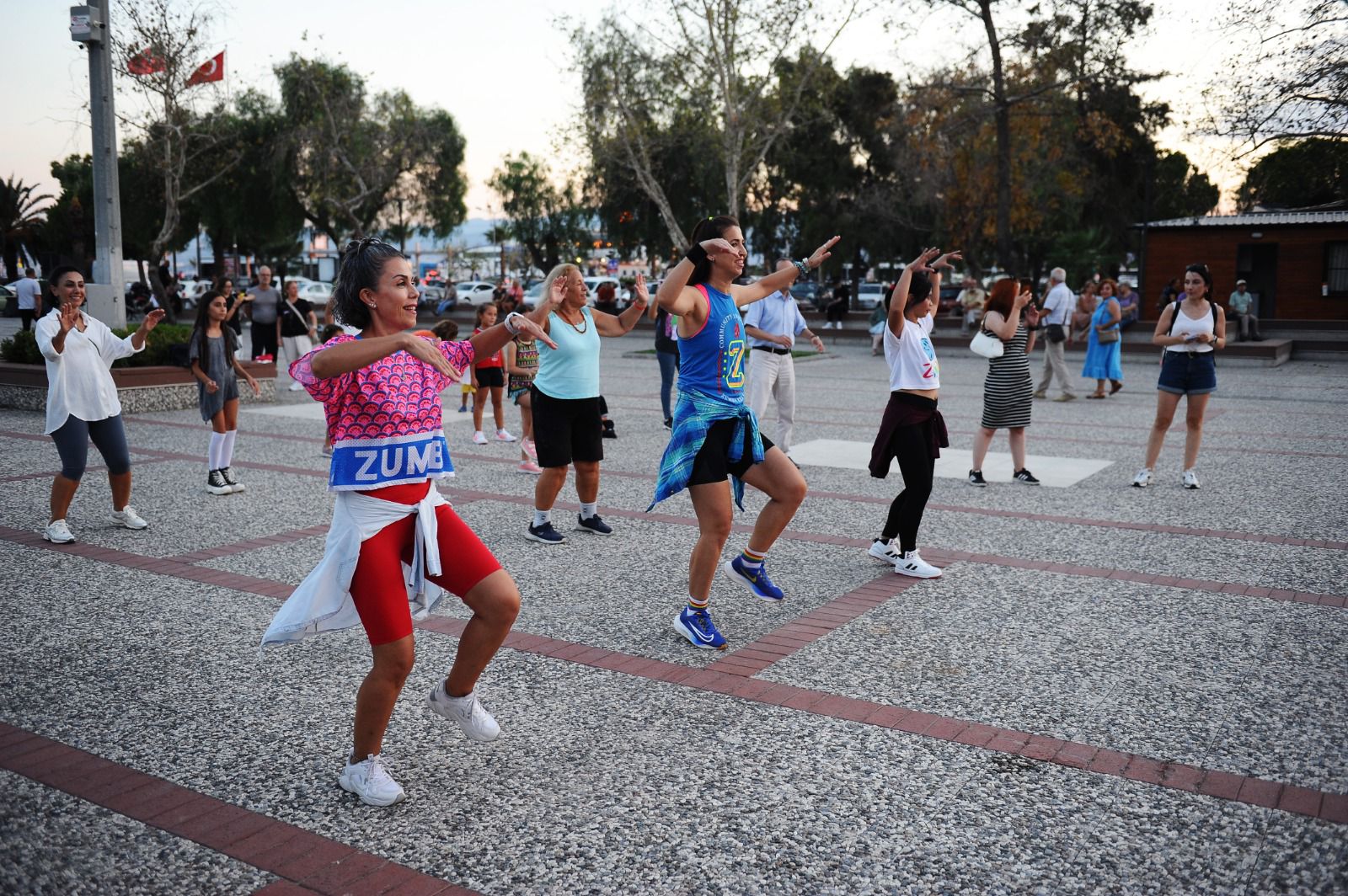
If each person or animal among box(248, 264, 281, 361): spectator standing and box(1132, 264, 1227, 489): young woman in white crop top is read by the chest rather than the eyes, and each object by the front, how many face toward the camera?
2

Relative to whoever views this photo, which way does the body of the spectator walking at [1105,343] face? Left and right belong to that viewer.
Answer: facing the viewer and to the left of the viewer

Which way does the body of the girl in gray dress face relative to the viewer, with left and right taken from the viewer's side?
facing the viewer and to the right of the viewer

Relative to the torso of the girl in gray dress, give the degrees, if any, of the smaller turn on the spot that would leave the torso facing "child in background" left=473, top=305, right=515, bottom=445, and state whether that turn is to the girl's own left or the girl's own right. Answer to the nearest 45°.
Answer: approximately 90° to the girl's own left

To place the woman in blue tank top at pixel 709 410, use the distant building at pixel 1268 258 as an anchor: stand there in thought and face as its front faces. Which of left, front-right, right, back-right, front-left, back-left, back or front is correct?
front

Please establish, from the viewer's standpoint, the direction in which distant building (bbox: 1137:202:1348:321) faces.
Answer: facing the viewer

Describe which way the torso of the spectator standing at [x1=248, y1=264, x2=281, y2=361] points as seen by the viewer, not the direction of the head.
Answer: toward the camera

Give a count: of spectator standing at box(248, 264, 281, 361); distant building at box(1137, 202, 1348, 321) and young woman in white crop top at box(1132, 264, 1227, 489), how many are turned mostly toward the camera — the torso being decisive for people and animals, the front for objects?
3

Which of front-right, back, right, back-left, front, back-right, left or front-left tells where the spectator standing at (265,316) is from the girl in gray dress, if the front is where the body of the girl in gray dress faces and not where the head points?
back-left

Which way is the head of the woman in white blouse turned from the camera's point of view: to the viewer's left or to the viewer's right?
to the viewer's right

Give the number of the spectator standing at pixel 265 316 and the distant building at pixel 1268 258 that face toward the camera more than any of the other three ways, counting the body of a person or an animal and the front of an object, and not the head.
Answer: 2
